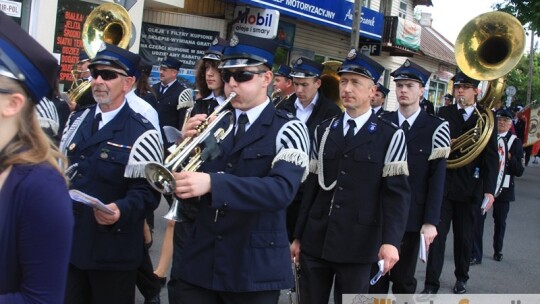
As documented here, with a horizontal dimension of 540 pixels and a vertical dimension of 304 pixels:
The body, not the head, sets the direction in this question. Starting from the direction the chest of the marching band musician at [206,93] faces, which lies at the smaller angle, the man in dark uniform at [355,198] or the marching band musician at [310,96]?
the man in dark uniform

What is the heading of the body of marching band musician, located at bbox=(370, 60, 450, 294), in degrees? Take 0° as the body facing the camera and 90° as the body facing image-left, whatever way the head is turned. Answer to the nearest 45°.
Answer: approximately 45°

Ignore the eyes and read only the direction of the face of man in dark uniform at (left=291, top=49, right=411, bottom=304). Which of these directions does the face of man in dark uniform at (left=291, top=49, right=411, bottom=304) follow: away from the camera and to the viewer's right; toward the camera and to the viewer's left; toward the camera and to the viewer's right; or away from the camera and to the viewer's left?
toward the camera and to the viewer's left

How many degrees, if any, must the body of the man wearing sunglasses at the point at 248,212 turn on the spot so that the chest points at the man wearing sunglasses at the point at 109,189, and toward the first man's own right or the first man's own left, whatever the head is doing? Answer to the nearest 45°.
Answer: approximately 90° to the first man's own right

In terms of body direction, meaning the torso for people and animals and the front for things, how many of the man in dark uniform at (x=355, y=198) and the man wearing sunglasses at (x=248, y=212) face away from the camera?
0

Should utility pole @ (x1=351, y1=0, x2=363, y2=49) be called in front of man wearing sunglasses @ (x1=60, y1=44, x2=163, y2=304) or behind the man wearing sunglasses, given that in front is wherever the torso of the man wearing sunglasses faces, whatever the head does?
behind

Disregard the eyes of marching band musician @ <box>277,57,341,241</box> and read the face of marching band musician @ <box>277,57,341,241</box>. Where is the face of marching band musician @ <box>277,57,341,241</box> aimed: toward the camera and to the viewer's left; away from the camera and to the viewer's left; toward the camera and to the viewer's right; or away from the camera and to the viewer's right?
toward the camera and to the viewer's left

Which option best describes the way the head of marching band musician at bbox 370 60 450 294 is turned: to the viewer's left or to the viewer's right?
to the viewer's left

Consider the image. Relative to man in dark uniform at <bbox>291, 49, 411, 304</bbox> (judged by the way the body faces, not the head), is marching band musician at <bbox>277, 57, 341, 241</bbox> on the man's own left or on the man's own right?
on the man's own right

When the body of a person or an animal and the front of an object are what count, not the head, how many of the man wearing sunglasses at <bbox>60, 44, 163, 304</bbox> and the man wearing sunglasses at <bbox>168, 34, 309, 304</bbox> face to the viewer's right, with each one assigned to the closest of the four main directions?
0
